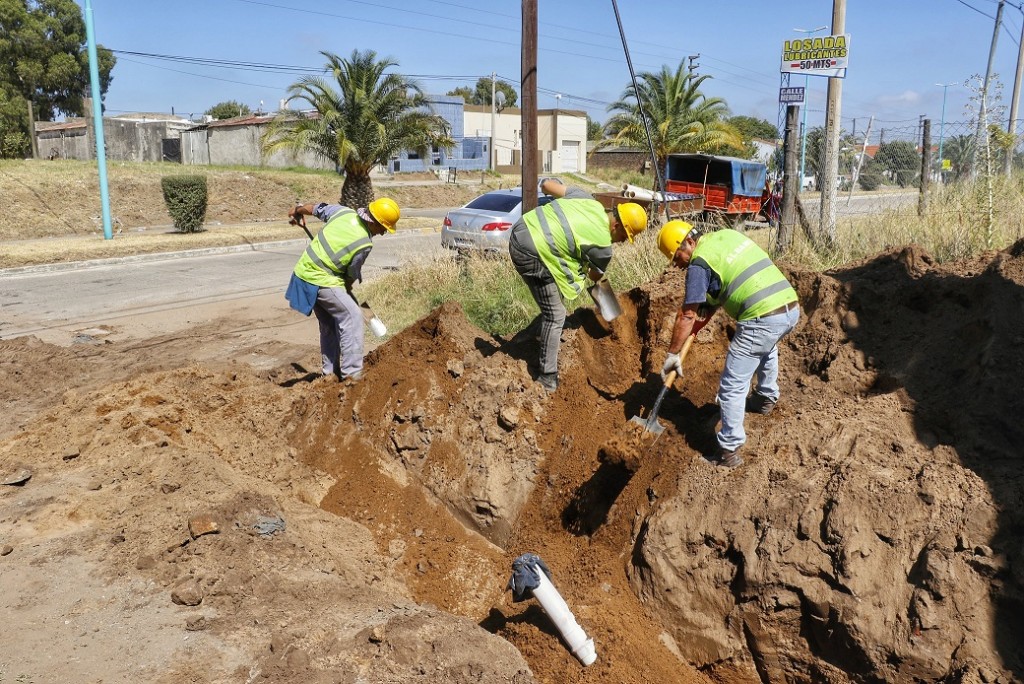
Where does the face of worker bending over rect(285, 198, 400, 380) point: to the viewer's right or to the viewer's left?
to the viewer's right

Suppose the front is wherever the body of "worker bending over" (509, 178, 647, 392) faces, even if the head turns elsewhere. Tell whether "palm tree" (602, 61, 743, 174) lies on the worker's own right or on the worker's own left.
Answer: on the worker's own left

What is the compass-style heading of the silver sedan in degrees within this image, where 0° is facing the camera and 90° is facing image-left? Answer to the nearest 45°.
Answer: approximately 225°

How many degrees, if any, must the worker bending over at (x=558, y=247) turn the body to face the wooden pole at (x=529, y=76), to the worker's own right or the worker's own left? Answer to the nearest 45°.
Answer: approximately 90° to the worker's own left

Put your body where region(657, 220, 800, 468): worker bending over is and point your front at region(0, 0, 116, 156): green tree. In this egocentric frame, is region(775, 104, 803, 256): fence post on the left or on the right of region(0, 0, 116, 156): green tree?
right

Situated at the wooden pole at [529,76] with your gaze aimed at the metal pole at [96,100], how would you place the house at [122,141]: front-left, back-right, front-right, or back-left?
front-right

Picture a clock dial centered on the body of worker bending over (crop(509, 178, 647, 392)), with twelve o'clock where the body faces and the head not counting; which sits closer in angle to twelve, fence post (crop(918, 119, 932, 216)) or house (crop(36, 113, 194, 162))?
the fence post

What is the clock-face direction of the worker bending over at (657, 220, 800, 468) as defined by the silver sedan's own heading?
The worker bending over is roughly at 4 o'clock from the silver sedan.

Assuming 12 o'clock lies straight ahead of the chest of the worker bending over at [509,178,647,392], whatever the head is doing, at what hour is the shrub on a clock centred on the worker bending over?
The shrub is roughly at 8 o'clock from the worker bending over.

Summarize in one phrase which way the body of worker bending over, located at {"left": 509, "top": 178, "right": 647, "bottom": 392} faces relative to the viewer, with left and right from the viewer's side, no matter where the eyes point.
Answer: facing to the right of the viewer

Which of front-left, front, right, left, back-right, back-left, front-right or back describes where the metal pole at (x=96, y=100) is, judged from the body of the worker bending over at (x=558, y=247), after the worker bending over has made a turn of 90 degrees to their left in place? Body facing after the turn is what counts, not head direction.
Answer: front-left

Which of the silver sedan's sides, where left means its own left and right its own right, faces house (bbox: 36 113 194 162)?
left

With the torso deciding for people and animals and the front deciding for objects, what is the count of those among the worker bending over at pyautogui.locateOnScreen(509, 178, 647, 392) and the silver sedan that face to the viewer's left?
0

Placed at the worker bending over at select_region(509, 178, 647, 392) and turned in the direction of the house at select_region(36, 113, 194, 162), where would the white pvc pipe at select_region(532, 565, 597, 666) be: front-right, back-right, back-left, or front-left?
back-left

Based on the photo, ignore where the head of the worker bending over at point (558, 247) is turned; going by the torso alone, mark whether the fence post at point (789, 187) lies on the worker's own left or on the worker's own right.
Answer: on the worker's own left
